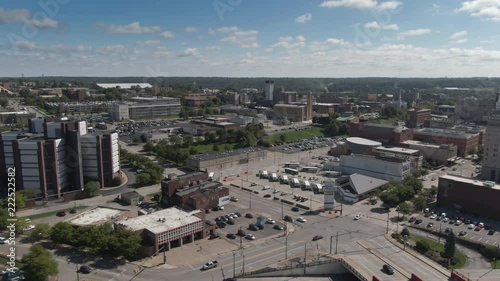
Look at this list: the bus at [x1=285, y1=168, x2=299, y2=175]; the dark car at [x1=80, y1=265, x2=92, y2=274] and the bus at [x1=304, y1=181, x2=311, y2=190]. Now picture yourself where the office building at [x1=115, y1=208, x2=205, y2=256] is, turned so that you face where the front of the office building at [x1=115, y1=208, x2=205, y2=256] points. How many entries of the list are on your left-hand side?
2

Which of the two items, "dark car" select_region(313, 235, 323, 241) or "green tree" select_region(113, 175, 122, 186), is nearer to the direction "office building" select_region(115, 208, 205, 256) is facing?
the dark car

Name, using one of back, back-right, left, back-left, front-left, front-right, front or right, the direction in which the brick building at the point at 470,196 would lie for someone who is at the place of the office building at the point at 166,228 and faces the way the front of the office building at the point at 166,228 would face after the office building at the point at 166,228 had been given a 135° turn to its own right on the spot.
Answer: back

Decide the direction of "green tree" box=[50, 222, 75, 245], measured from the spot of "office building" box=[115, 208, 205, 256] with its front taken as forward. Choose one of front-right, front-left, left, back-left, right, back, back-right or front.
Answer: back-right

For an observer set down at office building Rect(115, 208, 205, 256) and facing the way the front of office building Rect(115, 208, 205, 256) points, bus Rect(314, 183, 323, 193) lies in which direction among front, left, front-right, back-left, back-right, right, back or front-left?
left

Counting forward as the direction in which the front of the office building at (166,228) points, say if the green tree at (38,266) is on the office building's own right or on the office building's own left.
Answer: on the office building's own right

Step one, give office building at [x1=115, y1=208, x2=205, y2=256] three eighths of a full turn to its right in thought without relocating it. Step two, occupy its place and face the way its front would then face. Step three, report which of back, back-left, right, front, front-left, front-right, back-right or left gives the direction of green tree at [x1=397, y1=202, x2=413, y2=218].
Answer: back

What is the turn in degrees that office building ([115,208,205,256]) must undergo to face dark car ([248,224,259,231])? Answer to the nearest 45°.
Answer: approximately 45° to its left

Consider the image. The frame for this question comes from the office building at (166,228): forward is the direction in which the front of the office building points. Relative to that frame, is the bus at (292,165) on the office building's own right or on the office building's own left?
on the office building's own left

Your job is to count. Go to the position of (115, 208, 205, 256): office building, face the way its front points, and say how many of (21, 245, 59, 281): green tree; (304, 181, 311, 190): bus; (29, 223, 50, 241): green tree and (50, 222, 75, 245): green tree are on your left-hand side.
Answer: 1

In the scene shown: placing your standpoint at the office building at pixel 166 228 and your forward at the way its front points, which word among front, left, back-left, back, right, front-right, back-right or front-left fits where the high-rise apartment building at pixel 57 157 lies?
back

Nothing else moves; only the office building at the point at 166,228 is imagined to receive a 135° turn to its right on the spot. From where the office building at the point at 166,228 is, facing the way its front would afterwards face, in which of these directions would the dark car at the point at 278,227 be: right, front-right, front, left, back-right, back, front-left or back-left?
back

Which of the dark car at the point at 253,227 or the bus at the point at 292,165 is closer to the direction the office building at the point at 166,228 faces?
the dark car

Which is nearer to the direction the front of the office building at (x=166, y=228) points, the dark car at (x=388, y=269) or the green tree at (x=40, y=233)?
the dark car

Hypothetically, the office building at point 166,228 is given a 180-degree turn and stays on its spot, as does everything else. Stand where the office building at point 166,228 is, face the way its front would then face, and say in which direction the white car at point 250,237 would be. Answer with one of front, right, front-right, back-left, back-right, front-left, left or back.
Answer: back-right
